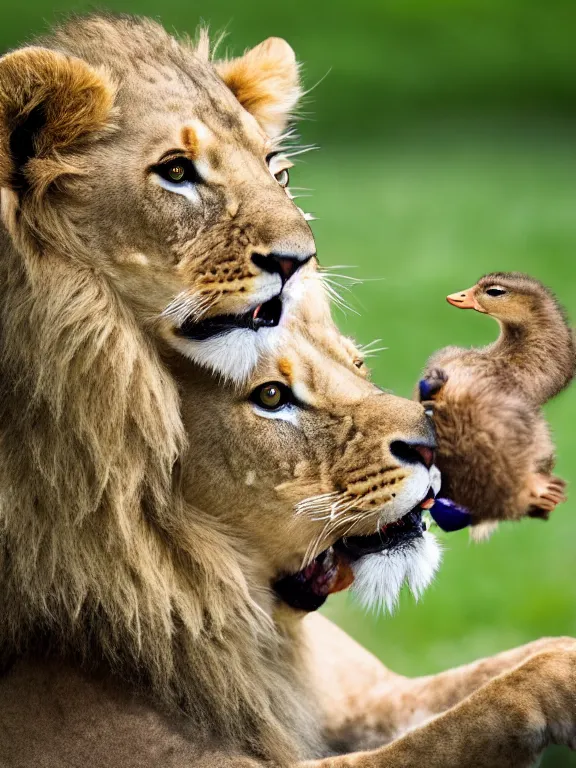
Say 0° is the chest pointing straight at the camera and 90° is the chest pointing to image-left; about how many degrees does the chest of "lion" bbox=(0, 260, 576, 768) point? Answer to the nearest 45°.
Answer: approximately 270°
